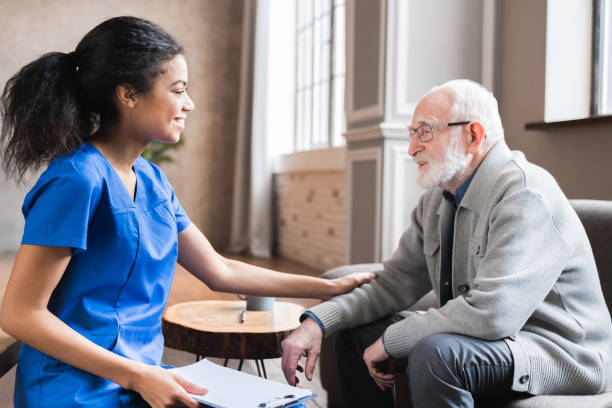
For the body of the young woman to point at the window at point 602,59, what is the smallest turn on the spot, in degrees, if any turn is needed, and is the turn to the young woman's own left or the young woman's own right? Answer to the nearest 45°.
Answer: approximately 90° to the young woman's own left

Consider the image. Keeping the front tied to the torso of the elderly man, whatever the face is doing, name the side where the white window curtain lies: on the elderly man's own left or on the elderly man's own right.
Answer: on the elderly man's own right

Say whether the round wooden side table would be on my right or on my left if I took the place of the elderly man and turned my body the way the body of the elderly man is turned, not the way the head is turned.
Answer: on my right

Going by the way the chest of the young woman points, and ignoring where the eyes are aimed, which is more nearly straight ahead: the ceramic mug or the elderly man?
the elderly man

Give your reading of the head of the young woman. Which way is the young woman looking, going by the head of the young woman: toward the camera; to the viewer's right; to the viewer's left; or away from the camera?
to the viewer's right

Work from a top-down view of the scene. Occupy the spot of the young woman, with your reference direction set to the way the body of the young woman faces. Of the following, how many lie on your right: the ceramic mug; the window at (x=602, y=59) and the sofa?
0

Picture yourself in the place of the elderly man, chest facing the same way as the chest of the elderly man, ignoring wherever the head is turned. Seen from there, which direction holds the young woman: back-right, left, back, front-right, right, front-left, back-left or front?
front

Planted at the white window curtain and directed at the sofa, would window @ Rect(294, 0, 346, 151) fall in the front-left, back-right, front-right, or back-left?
front-left

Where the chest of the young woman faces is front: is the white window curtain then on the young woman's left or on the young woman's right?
on the young woman's left

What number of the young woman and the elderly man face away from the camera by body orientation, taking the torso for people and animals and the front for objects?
0

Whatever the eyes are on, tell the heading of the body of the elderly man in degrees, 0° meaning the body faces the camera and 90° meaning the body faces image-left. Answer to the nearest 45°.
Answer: approximately 45°

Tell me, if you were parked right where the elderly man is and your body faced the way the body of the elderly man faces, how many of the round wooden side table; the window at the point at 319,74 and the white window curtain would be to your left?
0

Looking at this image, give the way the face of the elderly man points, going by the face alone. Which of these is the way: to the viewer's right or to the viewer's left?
to the viewer's left

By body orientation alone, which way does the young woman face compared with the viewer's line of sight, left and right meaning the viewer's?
facing the viewer and to the right of the viewer

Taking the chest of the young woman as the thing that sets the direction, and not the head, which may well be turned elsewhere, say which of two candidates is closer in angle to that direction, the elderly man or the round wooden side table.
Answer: the elderly man
